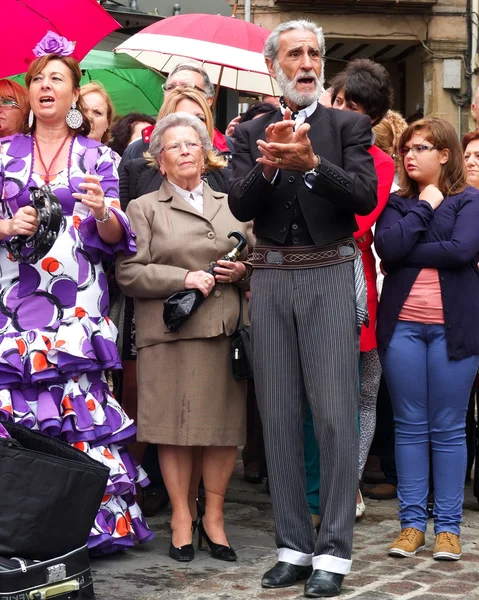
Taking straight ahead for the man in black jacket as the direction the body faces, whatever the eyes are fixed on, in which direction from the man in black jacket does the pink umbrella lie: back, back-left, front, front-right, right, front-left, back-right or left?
back-right

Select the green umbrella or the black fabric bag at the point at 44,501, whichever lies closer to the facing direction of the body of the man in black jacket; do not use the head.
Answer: the black fabric bag

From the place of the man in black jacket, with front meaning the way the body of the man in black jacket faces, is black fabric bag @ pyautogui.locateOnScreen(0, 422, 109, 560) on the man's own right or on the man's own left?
on the man's own right

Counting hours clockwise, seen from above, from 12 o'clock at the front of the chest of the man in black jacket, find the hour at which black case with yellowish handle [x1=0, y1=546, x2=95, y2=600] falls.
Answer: The black case with yellowish handle is roughly at 2 o'clock from the man in black jacket.

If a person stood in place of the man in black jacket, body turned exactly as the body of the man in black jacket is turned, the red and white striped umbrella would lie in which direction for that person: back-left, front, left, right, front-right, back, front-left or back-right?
back

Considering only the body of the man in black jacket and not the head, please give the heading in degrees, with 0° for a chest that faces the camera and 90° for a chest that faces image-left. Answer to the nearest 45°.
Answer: approximately 0°

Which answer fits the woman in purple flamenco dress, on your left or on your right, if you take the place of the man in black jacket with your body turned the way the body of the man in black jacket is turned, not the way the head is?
on your right

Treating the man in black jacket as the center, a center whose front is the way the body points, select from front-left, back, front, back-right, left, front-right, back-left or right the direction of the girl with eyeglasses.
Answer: back-left
